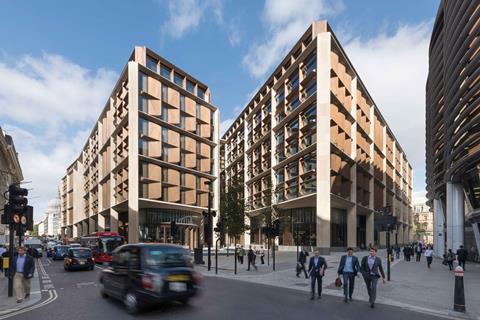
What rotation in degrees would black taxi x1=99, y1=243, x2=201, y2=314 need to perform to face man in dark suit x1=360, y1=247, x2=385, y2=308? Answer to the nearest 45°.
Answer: approximately 135° to its right

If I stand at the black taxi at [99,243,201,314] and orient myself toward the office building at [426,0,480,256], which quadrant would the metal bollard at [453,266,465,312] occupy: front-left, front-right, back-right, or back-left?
front-right

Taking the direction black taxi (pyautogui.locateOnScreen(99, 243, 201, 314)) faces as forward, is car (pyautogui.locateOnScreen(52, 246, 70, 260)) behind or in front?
in front

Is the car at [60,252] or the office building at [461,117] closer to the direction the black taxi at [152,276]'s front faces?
the car

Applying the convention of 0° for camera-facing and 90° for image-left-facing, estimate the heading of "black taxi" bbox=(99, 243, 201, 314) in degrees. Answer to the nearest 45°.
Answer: approximately 135°

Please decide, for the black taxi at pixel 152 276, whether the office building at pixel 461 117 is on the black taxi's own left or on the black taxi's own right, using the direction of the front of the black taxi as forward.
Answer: on the black taxi's own right

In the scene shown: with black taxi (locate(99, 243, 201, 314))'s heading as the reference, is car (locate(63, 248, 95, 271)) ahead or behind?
ahead

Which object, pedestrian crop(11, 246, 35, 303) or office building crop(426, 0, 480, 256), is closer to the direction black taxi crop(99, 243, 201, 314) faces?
the pedestrian

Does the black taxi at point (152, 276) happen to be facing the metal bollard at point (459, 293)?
no

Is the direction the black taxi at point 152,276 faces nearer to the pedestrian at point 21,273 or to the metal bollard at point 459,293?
the pedestrian

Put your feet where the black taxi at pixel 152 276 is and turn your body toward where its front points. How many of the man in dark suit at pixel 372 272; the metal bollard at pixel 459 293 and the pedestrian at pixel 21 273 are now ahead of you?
1

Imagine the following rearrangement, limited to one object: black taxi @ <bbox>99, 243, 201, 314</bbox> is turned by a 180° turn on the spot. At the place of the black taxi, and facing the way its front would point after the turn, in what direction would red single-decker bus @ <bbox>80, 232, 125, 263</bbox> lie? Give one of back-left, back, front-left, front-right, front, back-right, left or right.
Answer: back-left

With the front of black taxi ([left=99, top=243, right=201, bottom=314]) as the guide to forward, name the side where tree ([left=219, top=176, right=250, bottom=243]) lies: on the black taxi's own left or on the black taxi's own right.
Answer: on the black taxi's own right
